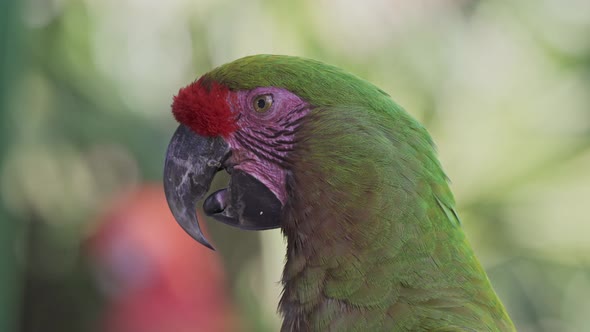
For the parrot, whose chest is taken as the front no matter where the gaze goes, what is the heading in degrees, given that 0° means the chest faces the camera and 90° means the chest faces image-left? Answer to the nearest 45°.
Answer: approximately 90°
